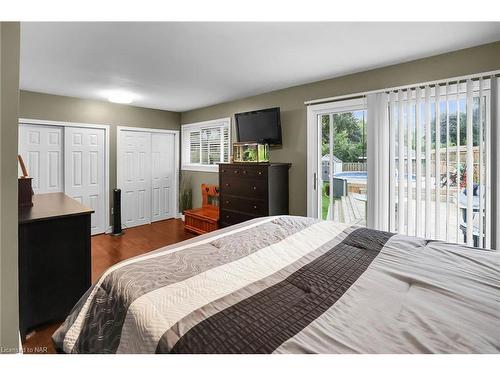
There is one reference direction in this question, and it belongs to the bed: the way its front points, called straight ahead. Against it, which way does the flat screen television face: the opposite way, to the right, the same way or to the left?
to the left

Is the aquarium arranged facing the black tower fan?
no

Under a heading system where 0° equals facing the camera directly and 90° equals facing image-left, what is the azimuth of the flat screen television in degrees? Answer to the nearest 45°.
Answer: approximately 45°

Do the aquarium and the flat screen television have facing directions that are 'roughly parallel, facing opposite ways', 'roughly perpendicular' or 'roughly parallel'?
roughly parallel

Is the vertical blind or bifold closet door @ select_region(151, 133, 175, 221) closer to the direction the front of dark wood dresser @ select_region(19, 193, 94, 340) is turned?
the vertical blind

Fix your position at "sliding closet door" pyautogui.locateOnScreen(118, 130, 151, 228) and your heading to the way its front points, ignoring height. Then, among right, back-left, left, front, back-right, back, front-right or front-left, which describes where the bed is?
front-right

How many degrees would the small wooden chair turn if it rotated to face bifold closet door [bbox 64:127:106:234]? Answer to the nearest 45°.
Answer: approximately 45° to its right

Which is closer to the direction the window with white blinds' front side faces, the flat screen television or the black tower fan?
the black tower fan

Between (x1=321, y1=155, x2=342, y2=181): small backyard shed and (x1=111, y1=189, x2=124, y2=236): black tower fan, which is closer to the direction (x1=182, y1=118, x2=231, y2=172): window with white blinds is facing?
the black tower fan
